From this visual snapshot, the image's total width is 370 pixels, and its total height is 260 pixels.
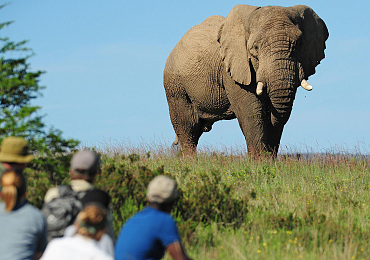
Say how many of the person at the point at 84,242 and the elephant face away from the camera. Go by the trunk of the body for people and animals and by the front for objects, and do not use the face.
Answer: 1

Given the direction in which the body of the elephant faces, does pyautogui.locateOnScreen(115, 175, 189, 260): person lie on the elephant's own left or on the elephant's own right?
on the elephant's own right

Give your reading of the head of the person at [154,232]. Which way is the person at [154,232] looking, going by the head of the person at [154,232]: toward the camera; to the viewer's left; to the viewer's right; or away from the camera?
away from the camera

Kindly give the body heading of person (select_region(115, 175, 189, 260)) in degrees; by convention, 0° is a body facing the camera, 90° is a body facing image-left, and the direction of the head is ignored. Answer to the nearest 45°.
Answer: approximately 225°

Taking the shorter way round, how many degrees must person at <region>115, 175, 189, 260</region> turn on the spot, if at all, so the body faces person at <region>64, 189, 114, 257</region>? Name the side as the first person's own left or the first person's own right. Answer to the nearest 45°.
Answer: approximately 135° to the first person's own left

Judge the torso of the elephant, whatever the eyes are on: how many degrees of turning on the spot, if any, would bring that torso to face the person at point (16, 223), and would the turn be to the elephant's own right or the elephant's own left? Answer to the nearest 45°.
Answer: approximately 45° to the elephant's own right

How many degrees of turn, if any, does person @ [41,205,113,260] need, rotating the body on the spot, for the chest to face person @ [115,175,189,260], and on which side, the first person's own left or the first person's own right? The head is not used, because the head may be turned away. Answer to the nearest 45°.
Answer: approximately 90° to the first person's own right

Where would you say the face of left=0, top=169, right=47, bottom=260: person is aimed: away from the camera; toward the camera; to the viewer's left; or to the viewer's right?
away from the camera

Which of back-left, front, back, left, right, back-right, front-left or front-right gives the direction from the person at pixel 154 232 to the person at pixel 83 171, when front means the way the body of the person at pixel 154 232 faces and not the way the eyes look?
left

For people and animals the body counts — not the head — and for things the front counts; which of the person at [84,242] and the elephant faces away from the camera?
the person

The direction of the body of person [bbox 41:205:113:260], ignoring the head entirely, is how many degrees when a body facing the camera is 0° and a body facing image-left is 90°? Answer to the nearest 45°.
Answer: approximately 180°

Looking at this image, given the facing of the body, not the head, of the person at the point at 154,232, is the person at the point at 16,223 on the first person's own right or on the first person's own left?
on the first person's own left

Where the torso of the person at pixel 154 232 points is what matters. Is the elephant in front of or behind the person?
in front

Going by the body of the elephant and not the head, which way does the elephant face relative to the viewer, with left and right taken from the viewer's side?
facing the viewer and to the right of the viewer
